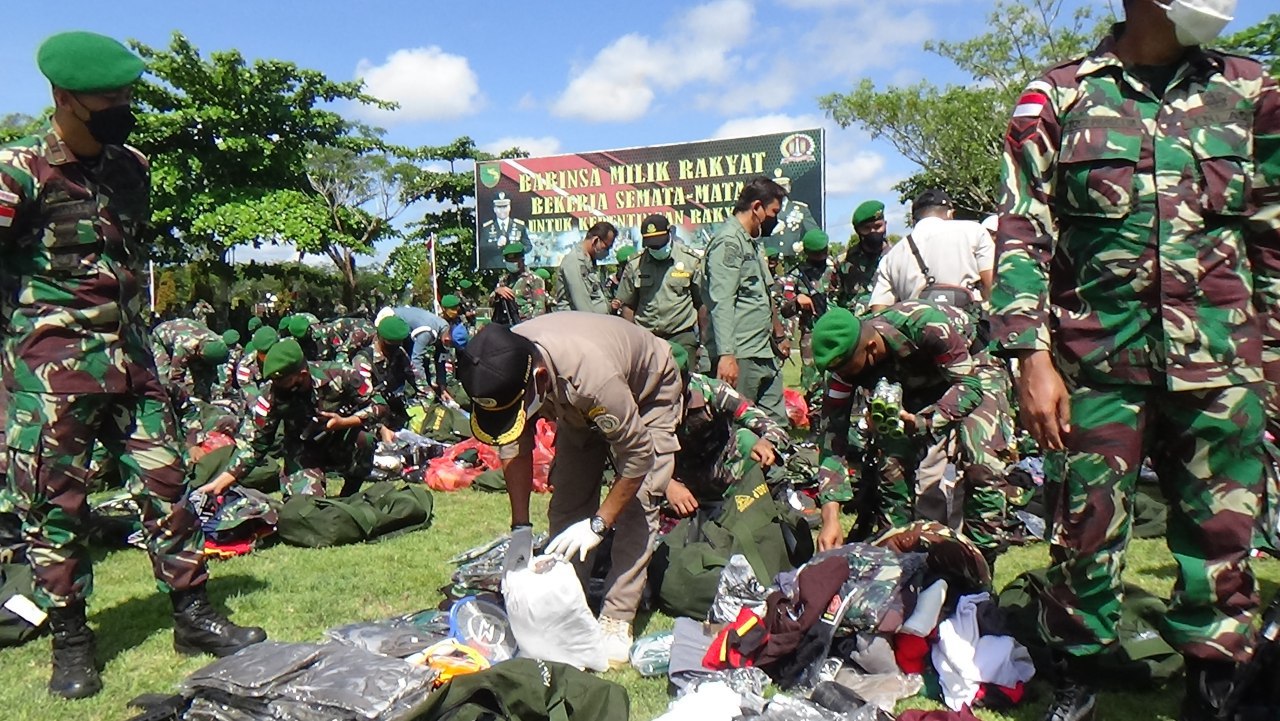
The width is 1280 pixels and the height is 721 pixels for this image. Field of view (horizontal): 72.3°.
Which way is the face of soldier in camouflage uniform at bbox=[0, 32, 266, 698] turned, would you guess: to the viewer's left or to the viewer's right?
to the viewer's right

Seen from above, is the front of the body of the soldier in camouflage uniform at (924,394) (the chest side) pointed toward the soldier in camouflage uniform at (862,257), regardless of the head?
no

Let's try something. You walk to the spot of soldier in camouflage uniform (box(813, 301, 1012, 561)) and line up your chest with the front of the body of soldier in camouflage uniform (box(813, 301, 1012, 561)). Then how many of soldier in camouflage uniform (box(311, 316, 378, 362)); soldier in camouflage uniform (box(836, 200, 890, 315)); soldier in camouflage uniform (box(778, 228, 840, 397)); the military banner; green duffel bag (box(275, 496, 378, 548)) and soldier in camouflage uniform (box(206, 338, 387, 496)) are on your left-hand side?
0

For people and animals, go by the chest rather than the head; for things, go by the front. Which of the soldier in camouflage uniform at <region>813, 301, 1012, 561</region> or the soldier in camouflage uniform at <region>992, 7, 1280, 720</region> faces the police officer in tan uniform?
the soldier in camouflage uniform at <region>813, 301, 1012, 561</region>

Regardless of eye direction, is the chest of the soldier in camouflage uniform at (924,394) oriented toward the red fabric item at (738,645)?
yes

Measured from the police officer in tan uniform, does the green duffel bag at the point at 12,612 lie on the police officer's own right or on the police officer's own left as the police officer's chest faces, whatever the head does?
on the police officer's own right

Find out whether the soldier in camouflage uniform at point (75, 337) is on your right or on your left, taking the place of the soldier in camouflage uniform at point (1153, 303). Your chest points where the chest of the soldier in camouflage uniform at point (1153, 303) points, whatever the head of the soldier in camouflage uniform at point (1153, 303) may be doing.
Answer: on your right

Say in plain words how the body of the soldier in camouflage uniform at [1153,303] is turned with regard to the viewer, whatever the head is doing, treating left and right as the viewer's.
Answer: facing the viewer

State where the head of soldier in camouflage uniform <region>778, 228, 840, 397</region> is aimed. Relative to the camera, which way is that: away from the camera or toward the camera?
toward the camera

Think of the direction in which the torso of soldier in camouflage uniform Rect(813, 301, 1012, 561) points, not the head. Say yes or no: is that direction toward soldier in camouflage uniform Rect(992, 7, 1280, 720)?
no

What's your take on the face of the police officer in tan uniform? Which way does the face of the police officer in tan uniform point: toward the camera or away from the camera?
toward the camera

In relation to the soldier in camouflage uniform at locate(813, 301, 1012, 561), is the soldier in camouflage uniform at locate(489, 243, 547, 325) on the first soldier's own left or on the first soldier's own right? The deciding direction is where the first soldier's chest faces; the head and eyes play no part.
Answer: on the first soldier's own right

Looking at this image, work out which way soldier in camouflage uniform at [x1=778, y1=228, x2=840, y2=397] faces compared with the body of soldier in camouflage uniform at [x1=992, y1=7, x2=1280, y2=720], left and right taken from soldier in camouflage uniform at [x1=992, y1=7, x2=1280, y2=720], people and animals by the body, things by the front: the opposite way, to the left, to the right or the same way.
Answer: the same way

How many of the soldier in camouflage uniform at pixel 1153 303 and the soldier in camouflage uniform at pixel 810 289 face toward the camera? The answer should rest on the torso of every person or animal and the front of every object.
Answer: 2

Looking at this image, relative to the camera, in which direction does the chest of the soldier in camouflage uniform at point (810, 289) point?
toward the camera

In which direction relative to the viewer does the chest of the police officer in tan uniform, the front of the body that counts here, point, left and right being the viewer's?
facing the viewer and to the left of the viewer

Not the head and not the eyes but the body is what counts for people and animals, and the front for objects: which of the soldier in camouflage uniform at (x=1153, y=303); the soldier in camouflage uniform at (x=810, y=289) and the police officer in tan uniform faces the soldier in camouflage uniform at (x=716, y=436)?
the soldier in camouflage uniform at (x=810, y=289)

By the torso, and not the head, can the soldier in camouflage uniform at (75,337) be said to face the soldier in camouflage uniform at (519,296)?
no

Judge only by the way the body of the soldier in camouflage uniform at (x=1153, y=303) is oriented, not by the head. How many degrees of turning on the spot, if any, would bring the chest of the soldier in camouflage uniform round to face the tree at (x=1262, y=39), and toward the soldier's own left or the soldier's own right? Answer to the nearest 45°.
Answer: approximately 180°

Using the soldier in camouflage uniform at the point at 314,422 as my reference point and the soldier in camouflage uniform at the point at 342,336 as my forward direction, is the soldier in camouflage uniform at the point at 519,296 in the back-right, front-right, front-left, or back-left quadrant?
front-right
